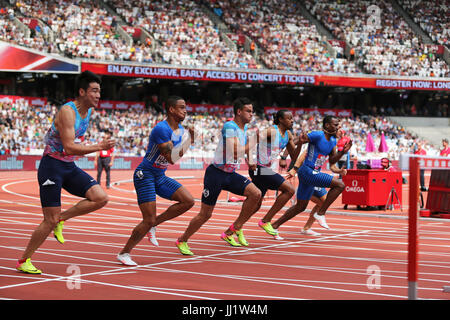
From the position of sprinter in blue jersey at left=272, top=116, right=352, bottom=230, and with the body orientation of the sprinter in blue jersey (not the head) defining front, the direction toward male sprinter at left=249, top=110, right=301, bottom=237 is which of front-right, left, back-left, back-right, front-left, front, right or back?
right

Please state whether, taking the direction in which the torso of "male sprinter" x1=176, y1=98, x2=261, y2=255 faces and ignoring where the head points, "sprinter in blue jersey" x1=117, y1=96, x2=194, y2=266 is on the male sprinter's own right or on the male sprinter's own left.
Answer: on the male sprinter's own right
